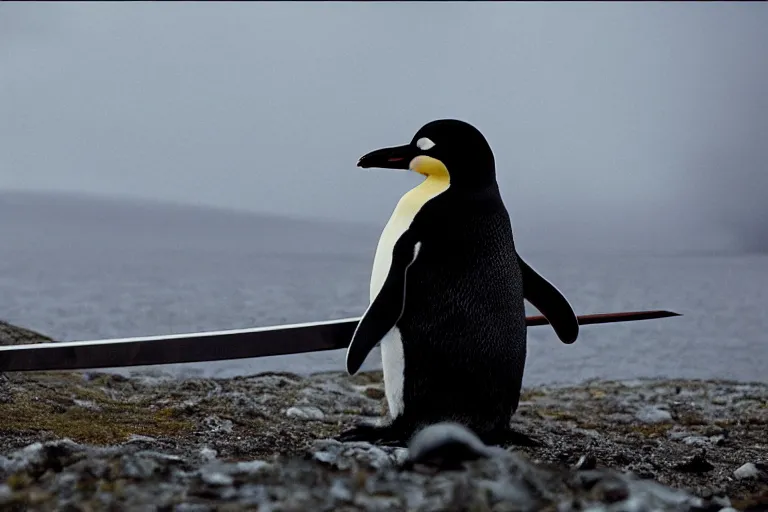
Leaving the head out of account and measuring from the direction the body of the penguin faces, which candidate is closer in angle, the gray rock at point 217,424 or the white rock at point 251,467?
the gray rock

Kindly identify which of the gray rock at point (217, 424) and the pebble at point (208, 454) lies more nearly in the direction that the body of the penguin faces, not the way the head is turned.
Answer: the gray rock

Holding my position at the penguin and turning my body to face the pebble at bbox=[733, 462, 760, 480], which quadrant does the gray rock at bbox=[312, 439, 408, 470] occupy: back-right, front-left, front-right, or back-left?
back-right

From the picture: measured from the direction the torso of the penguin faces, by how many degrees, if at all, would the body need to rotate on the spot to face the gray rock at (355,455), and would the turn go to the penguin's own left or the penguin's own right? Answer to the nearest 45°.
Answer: approximately 135° to the penguin's own left

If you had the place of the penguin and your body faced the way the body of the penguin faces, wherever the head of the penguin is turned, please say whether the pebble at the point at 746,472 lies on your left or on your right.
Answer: on your right

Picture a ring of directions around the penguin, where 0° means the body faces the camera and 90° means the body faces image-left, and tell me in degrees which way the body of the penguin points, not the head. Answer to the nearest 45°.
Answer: approximately 135°

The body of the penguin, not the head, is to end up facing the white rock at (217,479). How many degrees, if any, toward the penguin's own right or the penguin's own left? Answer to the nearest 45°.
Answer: approximately 90° to the penguin's own left

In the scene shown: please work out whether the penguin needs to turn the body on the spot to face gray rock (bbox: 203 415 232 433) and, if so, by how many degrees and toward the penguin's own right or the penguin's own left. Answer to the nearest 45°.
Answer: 0° — it already faces it

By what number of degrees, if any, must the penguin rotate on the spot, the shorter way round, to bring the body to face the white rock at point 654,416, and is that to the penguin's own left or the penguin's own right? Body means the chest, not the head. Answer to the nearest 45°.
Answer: approximately 90° to the penguin's own right

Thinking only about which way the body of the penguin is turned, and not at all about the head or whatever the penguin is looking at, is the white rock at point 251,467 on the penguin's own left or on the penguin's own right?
on the penguin's own left
